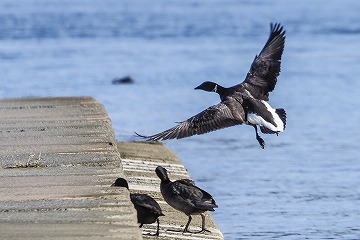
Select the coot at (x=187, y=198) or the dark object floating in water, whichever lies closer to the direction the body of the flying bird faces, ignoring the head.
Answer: the dark object floating in water

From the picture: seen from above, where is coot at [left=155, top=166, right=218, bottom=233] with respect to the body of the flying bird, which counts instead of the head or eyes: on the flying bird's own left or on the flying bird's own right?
on the flying bird's own left

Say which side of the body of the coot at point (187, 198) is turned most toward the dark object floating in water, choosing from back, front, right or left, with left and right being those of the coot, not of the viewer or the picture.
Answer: right

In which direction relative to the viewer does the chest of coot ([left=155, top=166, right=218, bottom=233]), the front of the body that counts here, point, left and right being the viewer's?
facing to the left of the viewer

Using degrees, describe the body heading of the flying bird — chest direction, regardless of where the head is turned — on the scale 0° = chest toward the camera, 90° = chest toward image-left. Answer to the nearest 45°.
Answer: approximately 135°

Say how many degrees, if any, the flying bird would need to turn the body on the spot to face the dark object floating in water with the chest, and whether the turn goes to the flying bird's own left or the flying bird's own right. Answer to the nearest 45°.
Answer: approximately 45° to the flying bird's own right

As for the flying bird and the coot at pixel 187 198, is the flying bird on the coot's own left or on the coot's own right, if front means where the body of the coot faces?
on the coot's own right
